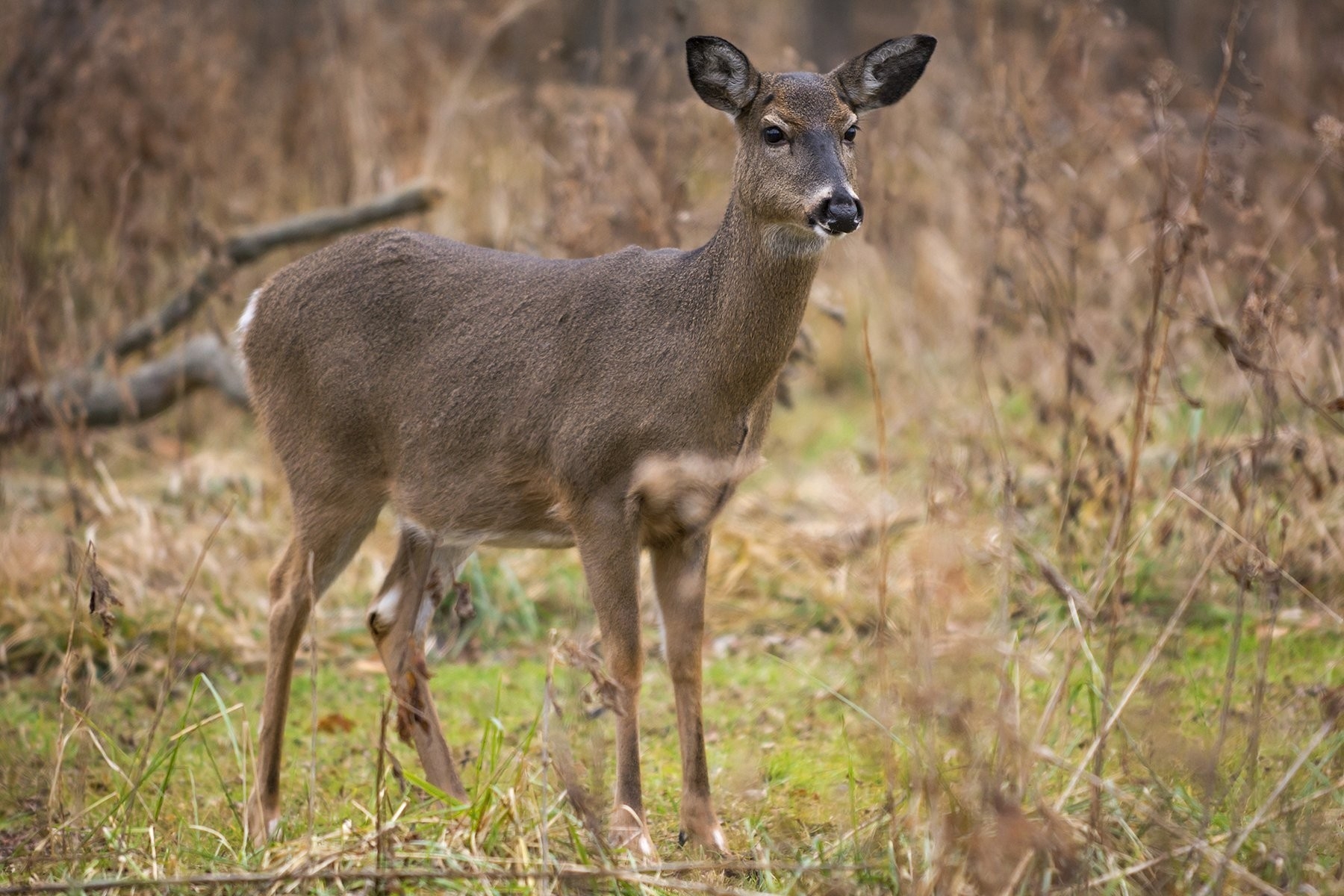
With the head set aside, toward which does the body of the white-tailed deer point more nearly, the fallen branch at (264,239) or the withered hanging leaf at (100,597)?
the withered hanging leaf

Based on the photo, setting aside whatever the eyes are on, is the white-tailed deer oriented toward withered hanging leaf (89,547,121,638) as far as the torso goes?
no

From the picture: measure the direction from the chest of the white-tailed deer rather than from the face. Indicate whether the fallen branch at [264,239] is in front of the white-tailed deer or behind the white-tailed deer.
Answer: behind

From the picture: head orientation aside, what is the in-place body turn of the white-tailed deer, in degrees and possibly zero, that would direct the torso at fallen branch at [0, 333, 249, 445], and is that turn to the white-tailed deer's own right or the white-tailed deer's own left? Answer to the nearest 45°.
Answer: approximately 180°

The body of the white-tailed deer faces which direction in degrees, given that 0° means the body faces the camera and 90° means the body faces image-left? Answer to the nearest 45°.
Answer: approximately 315°
